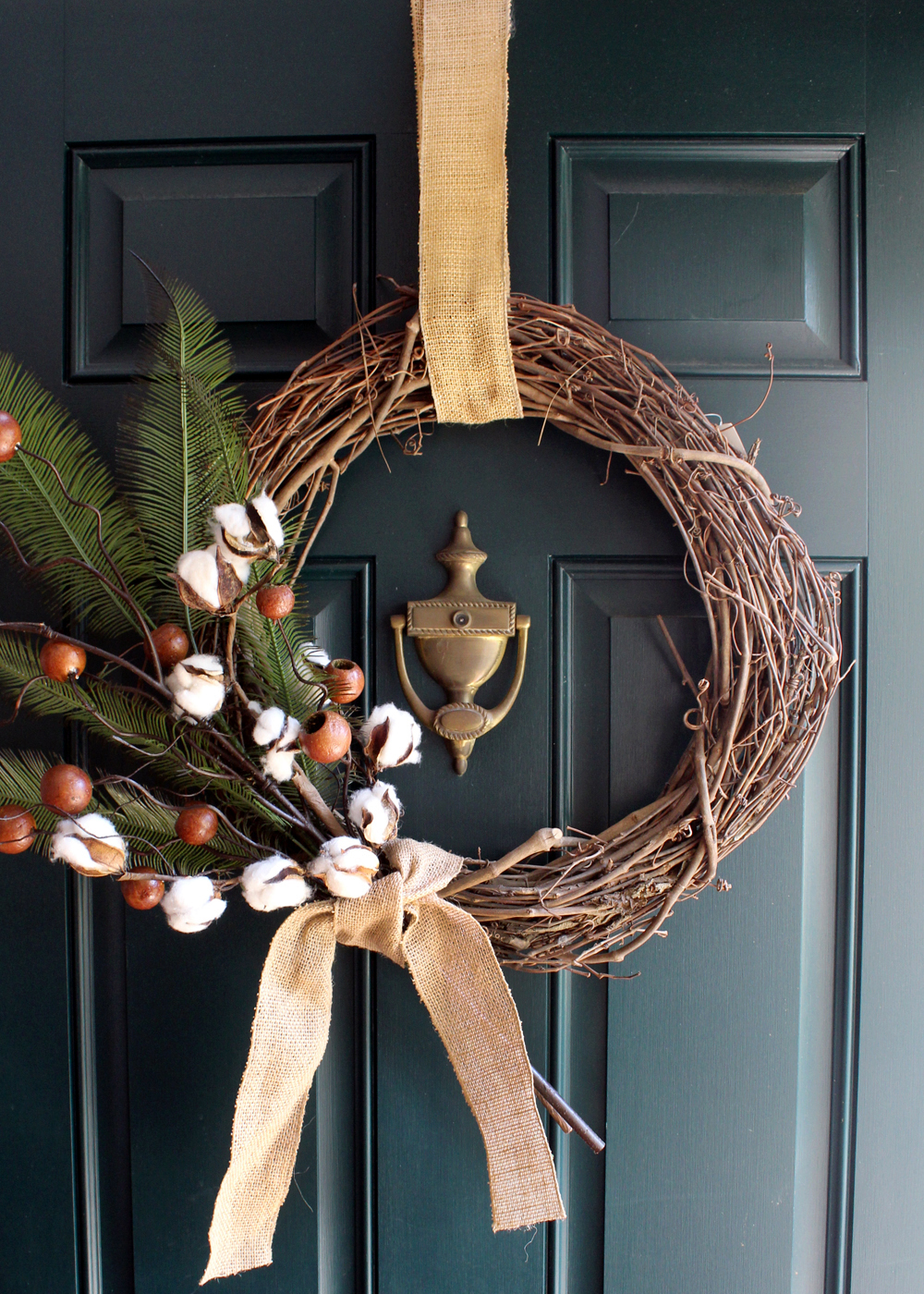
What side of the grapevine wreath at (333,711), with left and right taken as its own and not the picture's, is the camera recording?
front
